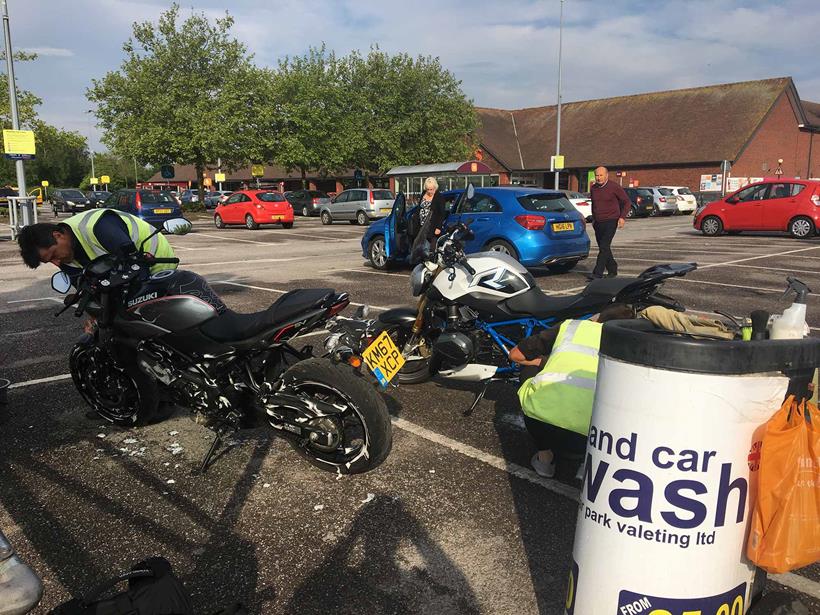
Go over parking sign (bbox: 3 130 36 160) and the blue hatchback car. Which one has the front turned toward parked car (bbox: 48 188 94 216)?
the blue hatchback car

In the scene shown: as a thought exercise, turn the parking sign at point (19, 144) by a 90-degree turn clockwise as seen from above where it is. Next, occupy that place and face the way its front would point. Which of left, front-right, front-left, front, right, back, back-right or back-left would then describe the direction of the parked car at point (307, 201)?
back-right

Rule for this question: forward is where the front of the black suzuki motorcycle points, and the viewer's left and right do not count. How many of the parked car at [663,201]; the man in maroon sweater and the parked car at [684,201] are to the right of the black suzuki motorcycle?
3

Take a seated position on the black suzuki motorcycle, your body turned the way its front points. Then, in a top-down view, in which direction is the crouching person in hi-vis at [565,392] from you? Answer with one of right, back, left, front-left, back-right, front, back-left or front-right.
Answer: back

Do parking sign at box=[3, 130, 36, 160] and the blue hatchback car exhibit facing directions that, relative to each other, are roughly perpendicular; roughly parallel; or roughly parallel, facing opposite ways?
roughly parallel, facing opposite ways

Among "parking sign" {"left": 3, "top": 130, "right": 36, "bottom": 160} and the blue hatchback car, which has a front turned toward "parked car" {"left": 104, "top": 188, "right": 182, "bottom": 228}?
the blue hatchback car

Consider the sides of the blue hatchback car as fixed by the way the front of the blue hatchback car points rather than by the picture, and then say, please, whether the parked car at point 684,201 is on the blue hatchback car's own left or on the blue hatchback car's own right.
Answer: on the blue hatchback car's own right

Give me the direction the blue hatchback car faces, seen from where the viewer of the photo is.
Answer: facing away from the viewer and to the left of the viewer

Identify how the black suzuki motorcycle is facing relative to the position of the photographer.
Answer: facing away from the viewer and to the left of the viewer

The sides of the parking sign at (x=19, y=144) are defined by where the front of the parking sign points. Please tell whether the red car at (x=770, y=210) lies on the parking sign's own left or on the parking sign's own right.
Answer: on the parking sign's own left

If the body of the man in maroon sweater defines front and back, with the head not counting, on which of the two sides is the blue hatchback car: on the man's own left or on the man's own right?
on the man's own right

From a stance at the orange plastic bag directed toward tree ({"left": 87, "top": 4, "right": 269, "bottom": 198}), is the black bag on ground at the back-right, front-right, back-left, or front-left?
front-left
